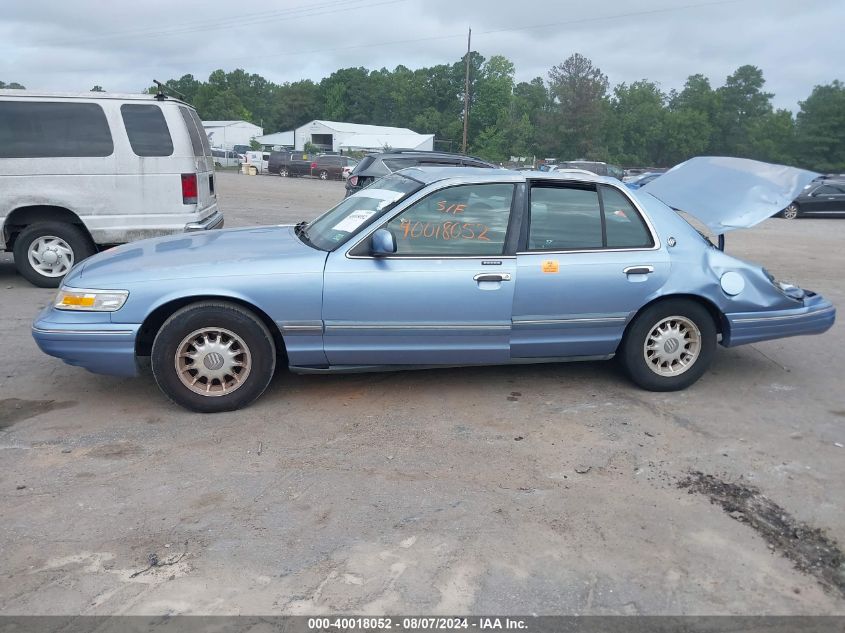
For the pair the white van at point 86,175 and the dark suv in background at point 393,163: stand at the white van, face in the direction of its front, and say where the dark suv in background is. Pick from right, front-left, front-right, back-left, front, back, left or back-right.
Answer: back-right

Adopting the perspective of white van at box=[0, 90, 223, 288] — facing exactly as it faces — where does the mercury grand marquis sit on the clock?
The mercury grand marquis is roughly at 8 o'clock from the white van.

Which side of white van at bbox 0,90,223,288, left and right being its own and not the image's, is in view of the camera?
left

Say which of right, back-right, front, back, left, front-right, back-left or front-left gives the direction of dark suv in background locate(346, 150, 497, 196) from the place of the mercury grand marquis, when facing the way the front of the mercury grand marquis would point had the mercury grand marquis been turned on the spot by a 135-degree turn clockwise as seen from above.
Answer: front-left

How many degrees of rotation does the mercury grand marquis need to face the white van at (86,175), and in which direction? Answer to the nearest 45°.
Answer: approximately 45° to its right

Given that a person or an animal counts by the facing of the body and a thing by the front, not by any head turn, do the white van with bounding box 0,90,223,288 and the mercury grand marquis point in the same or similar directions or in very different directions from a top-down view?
same or similar directions

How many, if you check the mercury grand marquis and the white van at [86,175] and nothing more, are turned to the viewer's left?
2

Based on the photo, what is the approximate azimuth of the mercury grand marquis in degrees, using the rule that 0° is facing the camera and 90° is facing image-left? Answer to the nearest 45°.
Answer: approximately 90°
